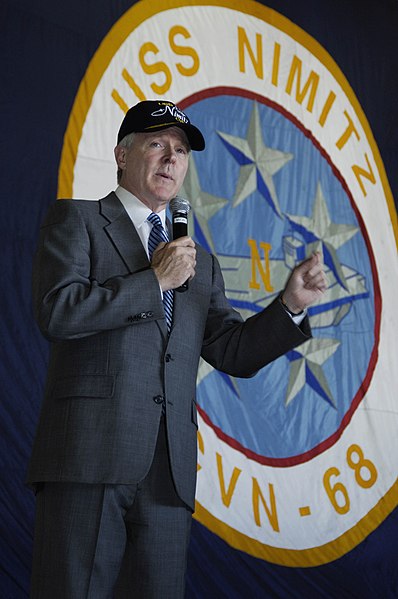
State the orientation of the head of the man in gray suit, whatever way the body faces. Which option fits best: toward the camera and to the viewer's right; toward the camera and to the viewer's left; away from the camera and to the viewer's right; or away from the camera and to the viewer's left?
toward the camera and to the viewer's right

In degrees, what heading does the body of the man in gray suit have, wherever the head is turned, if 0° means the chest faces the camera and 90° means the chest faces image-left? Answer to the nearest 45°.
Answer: approximately 315°
